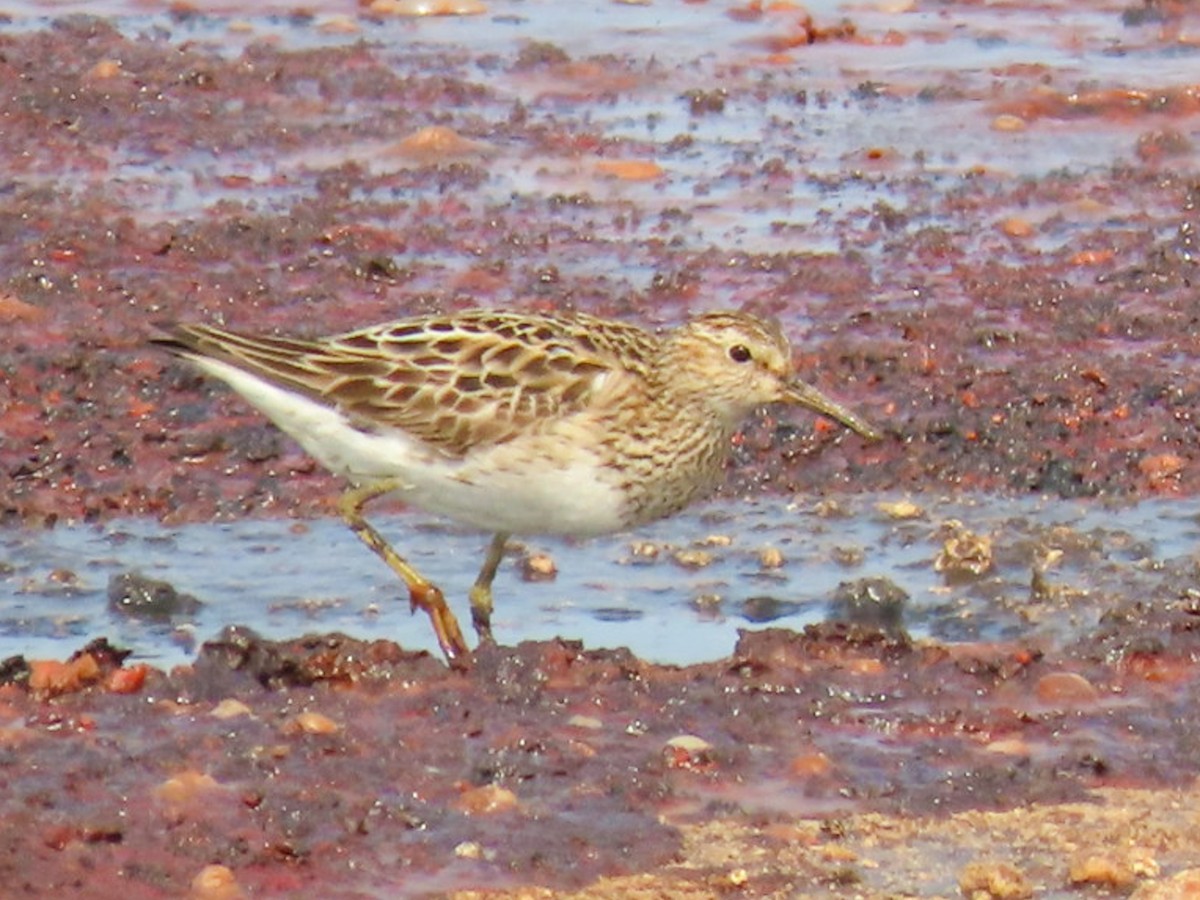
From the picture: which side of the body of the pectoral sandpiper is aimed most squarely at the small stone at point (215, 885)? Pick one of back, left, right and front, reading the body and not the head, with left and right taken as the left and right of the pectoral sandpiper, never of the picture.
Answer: right

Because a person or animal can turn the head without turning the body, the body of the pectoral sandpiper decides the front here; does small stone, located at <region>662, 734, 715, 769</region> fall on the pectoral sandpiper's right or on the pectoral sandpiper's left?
on the pectoral sandpiper's right

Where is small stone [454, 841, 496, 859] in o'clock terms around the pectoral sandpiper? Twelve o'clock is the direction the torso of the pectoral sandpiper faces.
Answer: The small stone is roughly at 3 o'clock from the pectoral sandpiper.

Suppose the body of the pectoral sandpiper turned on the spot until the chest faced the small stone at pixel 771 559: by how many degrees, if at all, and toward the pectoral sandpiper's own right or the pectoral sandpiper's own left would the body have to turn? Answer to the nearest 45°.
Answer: approximately 45° to the pectoral sandpiper's own left

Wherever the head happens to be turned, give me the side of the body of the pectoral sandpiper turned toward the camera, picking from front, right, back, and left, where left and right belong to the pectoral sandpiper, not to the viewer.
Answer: right

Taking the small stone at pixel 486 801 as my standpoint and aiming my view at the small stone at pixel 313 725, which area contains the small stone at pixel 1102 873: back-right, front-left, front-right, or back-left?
back-right
